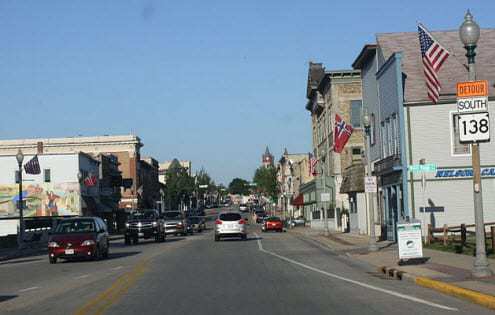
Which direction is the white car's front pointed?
away from the camera

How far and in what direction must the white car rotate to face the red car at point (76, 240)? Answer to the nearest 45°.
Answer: approximately 180°

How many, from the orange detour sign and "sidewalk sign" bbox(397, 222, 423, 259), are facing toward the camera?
2

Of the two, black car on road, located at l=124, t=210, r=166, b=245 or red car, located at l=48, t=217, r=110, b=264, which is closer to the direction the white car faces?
the black car on road

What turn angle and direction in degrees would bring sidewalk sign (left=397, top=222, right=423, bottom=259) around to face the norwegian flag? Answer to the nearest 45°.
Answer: approximately 180°

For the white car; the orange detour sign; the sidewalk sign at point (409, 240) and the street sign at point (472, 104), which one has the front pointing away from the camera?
the white car

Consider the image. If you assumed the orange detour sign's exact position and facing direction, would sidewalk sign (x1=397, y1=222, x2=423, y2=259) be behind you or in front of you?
behind

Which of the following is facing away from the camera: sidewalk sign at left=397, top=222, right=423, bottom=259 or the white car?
the white car

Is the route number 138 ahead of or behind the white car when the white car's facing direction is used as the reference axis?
behind

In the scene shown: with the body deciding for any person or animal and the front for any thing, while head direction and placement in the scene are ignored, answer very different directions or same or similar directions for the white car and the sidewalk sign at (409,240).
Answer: very different directions

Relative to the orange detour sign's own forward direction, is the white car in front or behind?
behind

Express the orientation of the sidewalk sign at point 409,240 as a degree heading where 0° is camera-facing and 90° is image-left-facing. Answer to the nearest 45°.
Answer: approximately 0°

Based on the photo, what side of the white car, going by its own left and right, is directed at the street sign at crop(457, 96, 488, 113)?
back
